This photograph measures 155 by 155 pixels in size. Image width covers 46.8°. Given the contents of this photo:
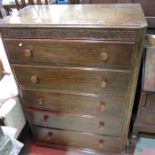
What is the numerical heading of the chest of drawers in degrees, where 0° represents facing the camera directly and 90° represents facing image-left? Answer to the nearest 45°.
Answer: approximately 0°
